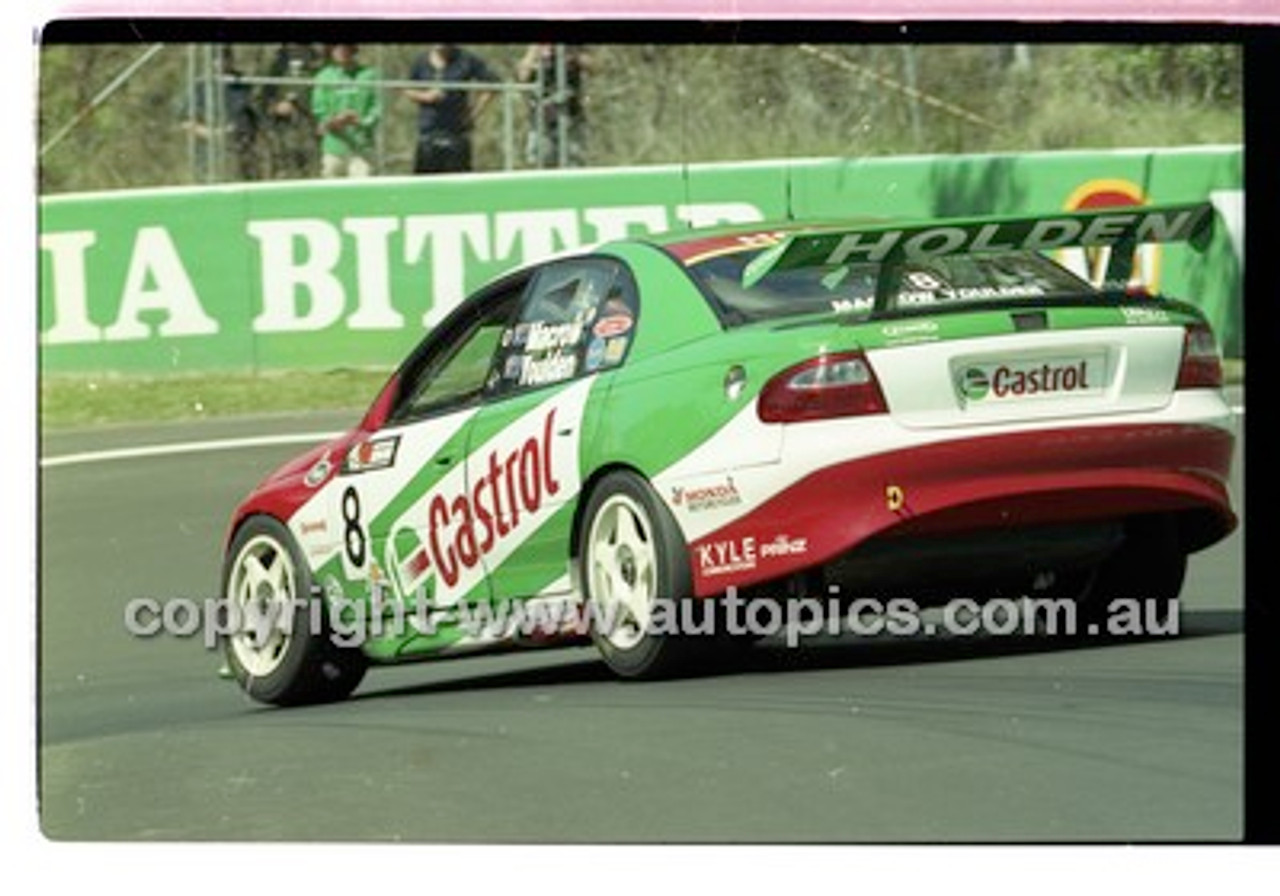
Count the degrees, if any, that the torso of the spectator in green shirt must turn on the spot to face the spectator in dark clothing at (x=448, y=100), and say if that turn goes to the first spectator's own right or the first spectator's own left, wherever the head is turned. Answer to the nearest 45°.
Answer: approximately 90° to the first spectator's own left

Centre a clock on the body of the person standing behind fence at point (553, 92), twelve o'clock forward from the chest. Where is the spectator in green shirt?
The spectator in green shirt is roughly at 3 o'clock from the person standing behind fence.

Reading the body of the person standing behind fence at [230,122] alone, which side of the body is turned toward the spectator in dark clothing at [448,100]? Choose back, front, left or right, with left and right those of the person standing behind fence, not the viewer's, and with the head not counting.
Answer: left

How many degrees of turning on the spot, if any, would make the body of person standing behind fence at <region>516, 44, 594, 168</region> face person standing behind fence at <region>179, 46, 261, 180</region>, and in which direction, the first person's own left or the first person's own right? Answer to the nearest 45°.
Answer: approximately 90° to the first person's own right

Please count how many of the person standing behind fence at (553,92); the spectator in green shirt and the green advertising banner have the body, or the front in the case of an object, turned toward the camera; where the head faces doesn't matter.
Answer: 3

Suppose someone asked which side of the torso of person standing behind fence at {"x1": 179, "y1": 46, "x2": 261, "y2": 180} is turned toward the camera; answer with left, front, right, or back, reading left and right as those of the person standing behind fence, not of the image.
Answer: front

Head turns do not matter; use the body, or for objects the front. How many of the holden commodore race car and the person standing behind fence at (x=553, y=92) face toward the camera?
1

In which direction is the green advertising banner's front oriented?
toward the camera
